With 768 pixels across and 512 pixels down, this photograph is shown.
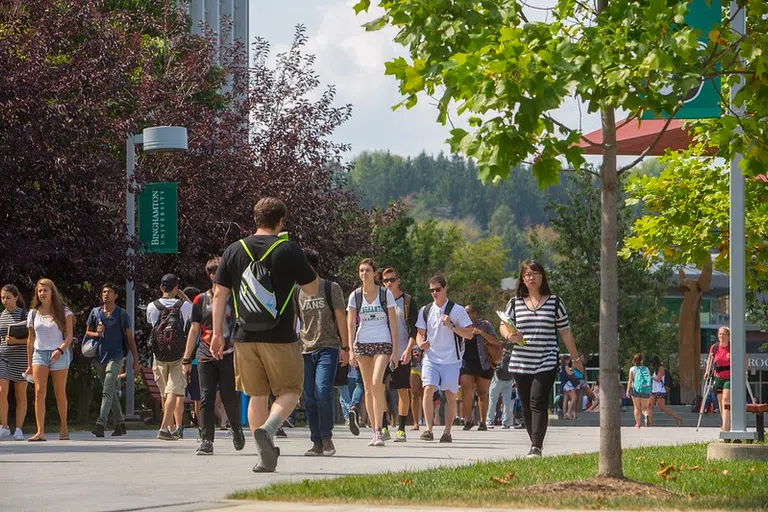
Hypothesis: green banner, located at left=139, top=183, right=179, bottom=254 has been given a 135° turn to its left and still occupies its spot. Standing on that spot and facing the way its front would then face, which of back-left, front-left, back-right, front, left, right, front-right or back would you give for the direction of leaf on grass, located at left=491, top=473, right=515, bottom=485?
back-right

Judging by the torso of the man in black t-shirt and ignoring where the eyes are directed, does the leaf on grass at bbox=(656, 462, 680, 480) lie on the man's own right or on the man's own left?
on the man's own right

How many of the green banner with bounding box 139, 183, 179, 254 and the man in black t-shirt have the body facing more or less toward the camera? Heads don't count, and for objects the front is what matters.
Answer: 1

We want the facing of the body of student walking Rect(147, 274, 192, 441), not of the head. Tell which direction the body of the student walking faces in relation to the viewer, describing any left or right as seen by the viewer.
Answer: facing away from the viewer

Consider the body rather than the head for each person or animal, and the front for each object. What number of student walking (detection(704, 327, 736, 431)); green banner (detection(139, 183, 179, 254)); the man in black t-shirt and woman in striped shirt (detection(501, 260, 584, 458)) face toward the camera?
3

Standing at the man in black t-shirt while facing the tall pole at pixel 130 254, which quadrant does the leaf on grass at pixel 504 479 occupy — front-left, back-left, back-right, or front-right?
back-right

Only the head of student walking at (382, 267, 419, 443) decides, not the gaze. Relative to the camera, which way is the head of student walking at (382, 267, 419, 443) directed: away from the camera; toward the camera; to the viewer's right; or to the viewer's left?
toward the camera

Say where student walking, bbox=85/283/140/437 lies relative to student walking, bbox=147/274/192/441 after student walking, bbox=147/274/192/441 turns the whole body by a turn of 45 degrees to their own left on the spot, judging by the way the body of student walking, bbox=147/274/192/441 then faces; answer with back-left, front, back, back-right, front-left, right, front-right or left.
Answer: front

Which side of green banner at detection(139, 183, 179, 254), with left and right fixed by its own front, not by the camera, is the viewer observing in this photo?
front

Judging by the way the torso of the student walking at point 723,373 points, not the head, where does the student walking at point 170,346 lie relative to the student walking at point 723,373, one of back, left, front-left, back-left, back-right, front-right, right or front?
front-right

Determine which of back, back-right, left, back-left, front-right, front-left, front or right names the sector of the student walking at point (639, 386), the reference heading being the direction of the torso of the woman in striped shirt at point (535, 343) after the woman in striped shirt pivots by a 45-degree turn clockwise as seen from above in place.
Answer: back-right

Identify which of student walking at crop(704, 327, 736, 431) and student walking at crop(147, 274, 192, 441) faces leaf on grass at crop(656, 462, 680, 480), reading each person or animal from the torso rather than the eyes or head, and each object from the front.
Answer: student walking at crop(704, 327, 736, 431)

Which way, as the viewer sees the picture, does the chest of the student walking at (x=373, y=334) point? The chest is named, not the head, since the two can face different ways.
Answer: toward the camera

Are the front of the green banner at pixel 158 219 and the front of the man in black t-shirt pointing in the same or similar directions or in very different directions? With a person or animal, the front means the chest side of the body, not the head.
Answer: very different directions

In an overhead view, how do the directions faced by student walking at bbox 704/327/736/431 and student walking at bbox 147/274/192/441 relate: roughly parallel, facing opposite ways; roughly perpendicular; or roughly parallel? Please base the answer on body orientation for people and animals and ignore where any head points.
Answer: roughly parallel, facing opposite ways

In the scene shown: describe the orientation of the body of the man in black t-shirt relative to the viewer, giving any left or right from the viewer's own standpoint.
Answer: facing away from the viewer
